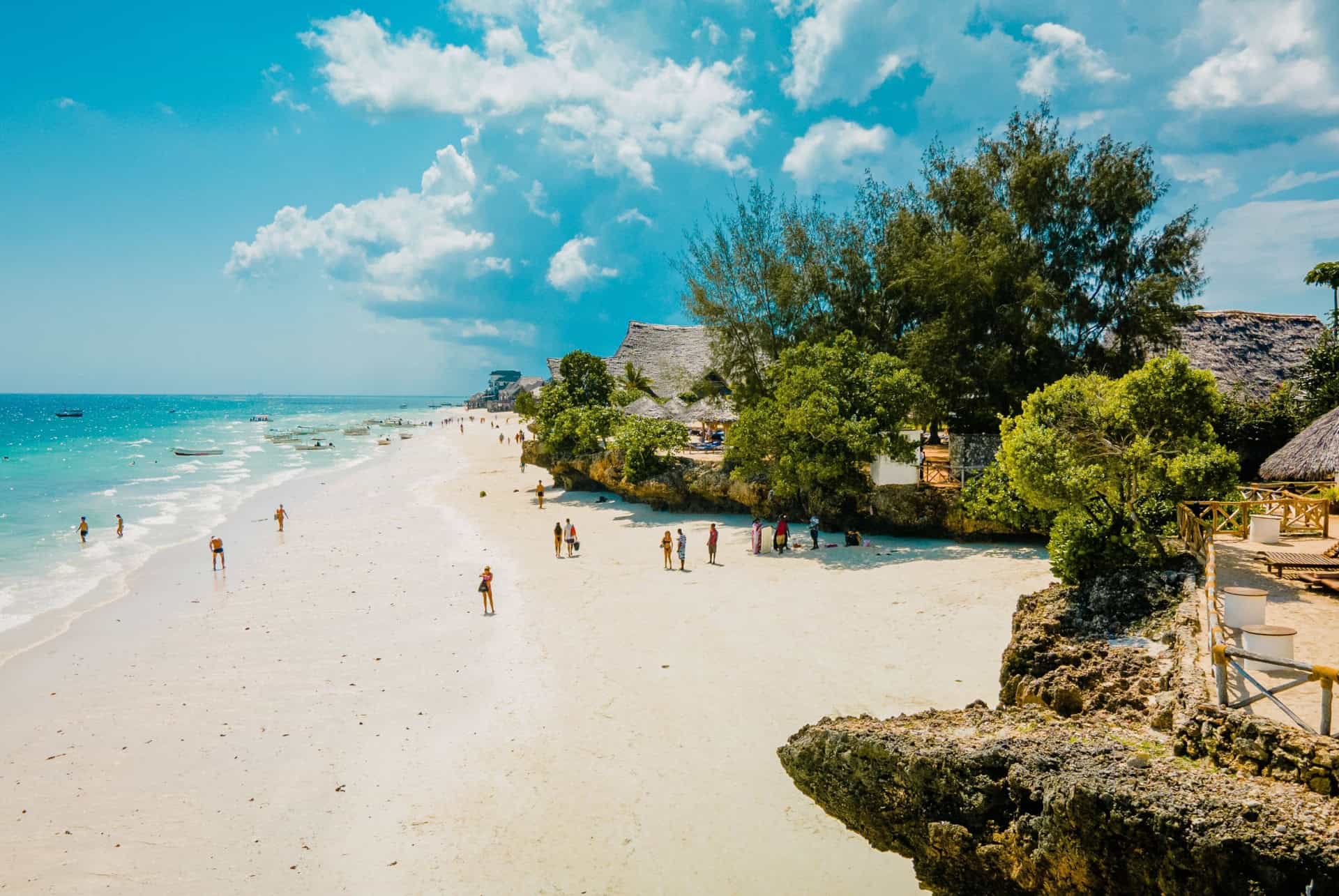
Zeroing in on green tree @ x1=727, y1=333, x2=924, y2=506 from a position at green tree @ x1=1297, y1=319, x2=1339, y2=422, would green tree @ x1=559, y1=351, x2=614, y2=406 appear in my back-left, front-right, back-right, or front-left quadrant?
front-right

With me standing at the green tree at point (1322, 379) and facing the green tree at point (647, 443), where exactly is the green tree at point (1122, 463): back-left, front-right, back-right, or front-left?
front-left

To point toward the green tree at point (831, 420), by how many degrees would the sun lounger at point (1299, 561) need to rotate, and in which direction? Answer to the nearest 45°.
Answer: approximately 45° to its right

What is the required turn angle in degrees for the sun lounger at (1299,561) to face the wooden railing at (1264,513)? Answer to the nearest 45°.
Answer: approximately 90° to its right

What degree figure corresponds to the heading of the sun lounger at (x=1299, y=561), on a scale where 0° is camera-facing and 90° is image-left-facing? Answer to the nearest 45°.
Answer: approximately 90°

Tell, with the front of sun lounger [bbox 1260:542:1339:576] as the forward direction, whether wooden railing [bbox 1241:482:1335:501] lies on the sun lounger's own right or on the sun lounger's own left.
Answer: on the sun lounger's own right

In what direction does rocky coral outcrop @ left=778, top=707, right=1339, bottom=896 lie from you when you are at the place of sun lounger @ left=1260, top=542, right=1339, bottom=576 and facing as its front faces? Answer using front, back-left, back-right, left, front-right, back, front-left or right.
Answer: left

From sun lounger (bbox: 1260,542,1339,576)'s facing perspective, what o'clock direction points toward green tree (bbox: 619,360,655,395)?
The green tree is roughly at 1 o'clock from the sun lounger.

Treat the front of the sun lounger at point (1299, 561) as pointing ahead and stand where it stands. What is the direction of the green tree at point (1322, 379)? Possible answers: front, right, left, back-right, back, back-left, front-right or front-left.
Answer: right

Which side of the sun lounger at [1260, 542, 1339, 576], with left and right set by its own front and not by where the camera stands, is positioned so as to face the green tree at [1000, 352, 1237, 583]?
front

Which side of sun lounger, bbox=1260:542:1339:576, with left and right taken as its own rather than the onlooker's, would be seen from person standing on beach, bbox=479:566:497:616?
front

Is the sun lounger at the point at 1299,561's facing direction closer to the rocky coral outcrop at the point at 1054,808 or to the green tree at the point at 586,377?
the green tree
